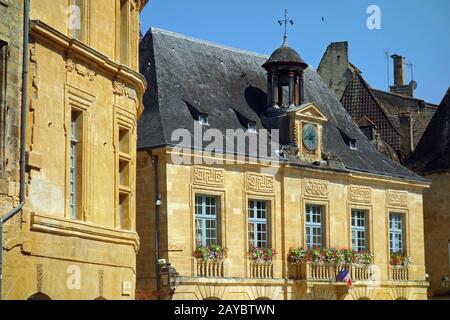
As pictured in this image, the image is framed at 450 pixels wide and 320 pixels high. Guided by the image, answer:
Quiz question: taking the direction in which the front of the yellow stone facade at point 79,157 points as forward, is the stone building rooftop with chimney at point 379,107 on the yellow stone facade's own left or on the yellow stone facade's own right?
on the yellow stone facade's own left

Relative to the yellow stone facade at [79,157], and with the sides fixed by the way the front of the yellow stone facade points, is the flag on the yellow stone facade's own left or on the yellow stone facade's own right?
on the yellow stone facade's own left

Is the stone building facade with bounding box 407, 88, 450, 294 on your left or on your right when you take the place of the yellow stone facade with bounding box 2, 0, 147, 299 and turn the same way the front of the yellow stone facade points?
on your left

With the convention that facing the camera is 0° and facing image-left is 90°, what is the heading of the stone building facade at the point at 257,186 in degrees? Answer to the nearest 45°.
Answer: approximately 315°

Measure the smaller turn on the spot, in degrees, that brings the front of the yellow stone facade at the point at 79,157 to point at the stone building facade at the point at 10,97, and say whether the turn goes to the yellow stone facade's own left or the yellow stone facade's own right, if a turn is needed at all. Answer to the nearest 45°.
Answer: approximately 45° to the yellow stone facade's own right

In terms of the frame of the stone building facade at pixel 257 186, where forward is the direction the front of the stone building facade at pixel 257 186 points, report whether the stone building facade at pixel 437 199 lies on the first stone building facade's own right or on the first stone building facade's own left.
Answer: on the first stone building facade's own left

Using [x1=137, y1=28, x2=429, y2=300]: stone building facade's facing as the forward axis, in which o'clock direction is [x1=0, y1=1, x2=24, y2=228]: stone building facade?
[x1=0, y1=1, x2=24, y2=228]: stone building facade is roughly at 2 o'clock from [x1=137, y1=28, x2=429, y2=300]: stone building facade.

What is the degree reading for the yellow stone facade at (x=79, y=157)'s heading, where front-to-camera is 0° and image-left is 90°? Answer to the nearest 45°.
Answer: approximately 315°
